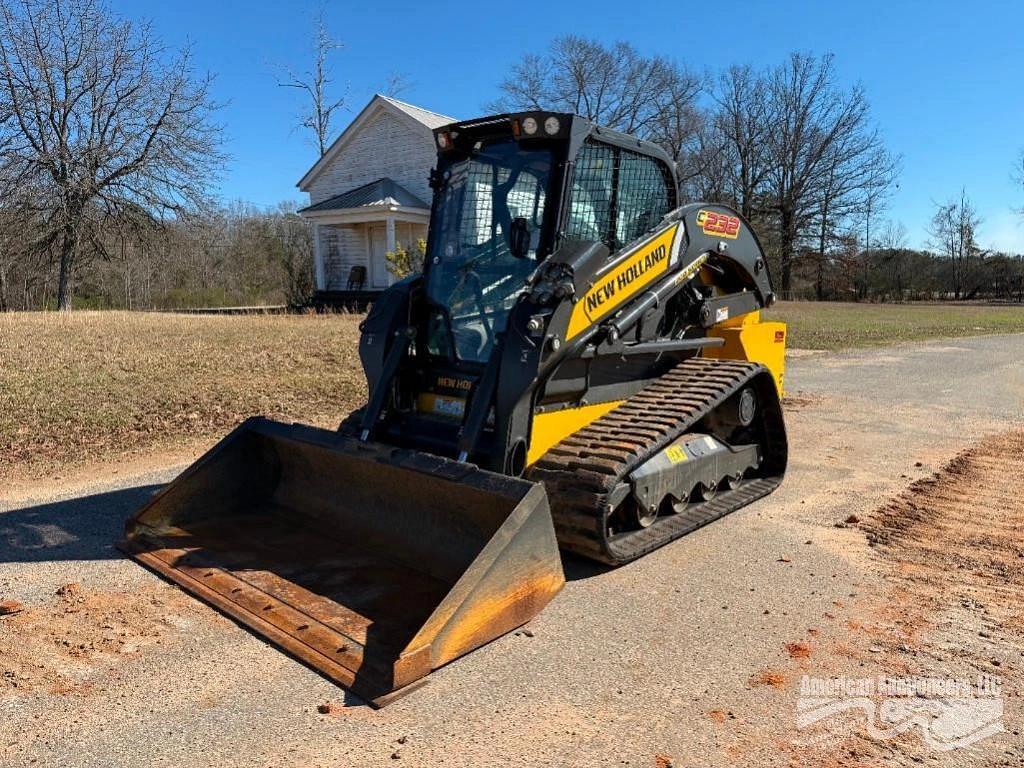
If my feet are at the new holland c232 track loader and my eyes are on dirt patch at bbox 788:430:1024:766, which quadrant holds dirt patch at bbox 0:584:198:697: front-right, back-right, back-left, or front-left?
back-right

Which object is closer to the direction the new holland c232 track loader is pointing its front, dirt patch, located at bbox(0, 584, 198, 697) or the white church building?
the dirt patch

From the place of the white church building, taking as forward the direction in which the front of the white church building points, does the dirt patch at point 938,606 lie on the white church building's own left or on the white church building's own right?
on the white church building's own left

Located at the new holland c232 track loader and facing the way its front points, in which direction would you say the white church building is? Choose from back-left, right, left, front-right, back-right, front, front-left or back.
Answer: back-right

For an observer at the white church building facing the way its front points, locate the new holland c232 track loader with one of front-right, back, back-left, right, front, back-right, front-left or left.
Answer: front-left

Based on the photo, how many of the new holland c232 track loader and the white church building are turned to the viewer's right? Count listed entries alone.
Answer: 0

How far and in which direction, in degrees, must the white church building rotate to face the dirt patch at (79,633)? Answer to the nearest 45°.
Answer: approximately 45° to its left

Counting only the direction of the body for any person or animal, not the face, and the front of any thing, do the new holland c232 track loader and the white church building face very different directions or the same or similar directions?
same or similar directions

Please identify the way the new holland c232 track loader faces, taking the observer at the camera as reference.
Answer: facing the viewer and to the left of the viewer

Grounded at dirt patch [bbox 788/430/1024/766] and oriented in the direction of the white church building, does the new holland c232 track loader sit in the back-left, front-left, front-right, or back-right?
front-left

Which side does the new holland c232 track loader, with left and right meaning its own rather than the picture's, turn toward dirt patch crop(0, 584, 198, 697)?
front
